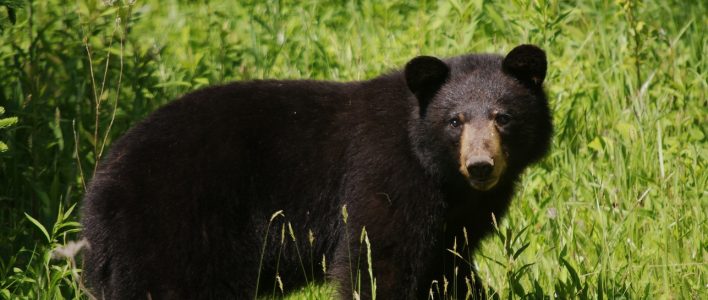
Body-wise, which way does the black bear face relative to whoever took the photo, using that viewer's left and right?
facing to the right of the viewer
